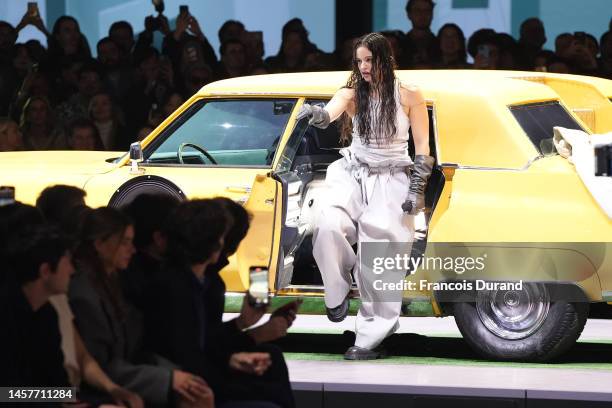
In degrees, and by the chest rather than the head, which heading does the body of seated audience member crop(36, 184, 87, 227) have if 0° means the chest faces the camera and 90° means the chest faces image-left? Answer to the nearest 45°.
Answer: approximately 225°

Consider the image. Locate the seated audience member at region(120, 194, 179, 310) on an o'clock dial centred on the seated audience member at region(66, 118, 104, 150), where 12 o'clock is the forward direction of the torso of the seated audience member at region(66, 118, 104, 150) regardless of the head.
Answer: the seated audience member at region(120, 194, 179, 310) is roughly at 12 o'clock from the seated audience member at region(66, 118, 104, 150).

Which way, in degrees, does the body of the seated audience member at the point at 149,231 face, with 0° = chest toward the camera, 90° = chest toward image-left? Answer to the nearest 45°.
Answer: approximately 225°

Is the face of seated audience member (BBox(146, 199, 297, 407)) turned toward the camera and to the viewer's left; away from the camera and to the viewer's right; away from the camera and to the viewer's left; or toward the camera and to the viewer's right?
away from the camera and to the viewer's right

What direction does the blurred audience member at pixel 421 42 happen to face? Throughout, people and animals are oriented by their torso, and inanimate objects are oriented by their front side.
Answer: toward the camera

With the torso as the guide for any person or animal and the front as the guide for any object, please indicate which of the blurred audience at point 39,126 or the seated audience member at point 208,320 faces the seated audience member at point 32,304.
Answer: the blurred audience

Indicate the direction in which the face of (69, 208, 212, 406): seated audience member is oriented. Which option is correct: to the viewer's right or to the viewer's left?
to the viewer's right

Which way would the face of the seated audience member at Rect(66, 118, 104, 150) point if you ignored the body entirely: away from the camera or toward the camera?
toward the camera

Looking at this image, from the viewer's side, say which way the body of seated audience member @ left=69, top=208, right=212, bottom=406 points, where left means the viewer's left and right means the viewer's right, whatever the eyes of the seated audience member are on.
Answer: facing to the right of the viewer

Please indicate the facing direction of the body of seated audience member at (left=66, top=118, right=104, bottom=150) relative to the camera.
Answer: toward the camera

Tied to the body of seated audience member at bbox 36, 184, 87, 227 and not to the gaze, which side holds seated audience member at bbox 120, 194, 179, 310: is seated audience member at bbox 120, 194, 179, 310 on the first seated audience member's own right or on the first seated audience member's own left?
on the first seated audience member's own right

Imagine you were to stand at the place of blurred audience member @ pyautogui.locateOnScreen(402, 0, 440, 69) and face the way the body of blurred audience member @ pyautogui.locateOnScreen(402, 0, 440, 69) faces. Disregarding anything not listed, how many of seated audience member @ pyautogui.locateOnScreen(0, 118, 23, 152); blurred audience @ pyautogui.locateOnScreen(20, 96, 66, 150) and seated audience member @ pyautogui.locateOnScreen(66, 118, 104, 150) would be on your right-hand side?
3

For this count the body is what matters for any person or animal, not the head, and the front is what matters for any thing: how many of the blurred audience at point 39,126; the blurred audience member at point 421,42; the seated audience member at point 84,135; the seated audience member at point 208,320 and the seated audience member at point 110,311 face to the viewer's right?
2

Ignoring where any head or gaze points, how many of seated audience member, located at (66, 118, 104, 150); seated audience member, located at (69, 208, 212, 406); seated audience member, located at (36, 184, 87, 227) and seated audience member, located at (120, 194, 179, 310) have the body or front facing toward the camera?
1

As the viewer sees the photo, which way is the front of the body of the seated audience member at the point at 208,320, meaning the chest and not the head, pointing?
to the viewer's right

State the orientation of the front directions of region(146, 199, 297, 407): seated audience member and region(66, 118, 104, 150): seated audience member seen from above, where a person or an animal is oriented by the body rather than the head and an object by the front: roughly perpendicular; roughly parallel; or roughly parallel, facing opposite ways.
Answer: roughly perpendicular

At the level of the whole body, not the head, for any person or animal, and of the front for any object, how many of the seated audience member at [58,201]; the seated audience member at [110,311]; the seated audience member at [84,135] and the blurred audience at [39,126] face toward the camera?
2

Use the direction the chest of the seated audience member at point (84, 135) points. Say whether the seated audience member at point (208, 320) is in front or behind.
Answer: in front
